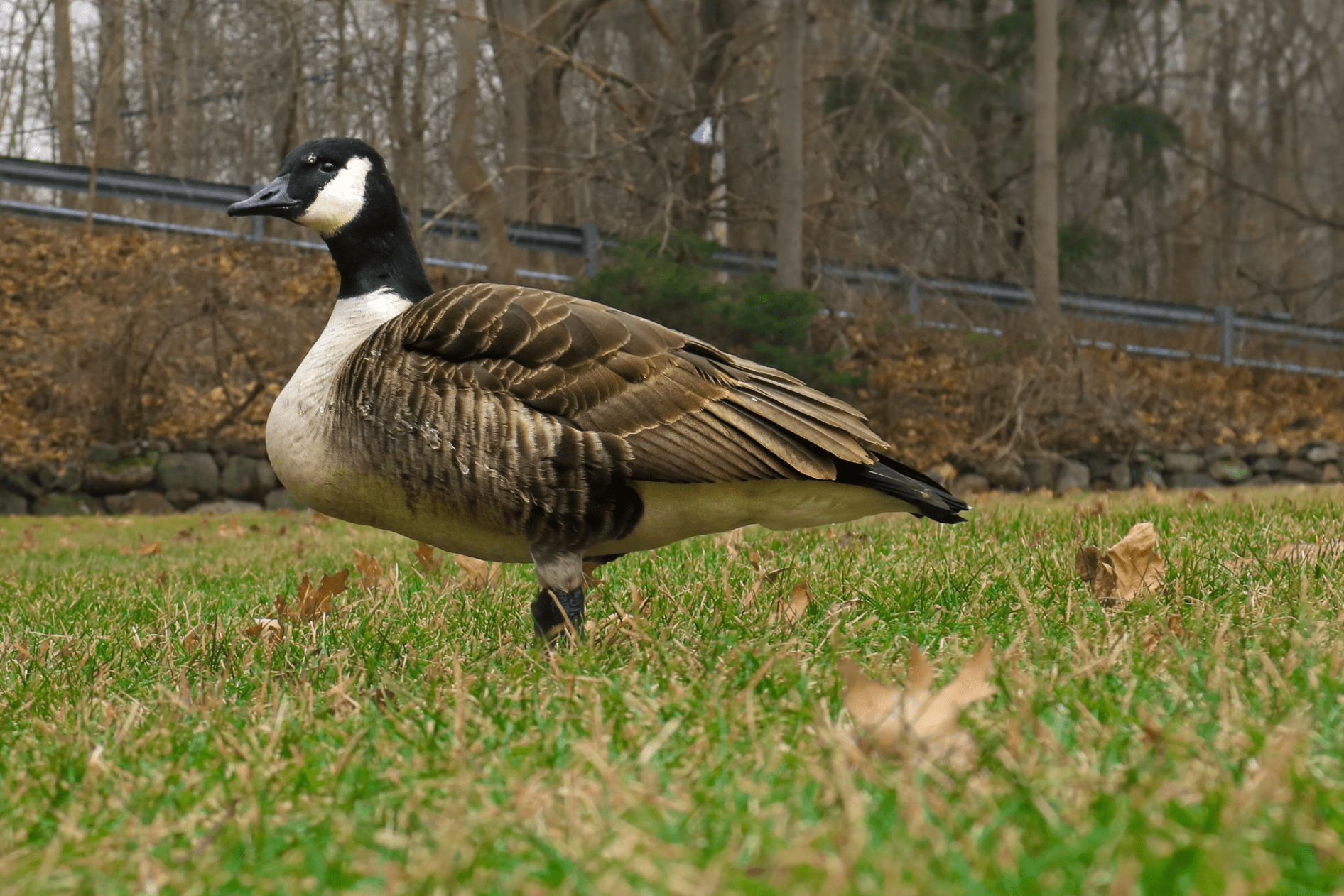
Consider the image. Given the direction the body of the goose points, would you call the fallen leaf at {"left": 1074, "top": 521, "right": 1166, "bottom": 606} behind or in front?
behind

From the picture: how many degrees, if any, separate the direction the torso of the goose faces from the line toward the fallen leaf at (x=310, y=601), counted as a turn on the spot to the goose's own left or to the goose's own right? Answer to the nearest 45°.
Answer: approximately 45° to the goose's own right

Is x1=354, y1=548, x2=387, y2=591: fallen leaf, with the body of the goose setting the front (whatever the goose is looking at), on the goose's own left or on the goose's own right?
on the goose's own right

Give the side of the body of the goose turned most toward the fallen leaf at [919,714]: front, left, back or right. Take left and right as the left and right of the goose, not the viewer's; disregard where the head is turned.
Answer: left

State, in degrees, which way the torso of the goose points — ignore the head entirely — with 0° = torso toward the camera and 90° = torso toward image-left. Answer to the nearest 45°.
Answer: approximately 90°

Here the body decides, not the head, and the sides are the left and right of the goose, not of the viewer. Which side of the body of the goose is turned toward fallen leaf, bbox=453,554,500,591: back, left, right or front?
right

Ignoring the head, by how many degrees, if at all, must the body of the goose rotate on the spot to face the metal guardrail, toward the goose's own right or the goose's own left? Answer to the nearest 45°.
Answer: approximately 90° to the goose's own right

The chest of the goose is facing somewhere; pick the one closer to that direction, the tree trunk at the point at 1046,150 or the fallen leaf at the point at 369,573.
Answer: the fallen leaf

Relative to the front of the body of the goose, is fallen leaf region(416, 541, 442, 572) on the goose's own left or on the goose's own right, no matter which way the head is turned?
on the goose's own right
